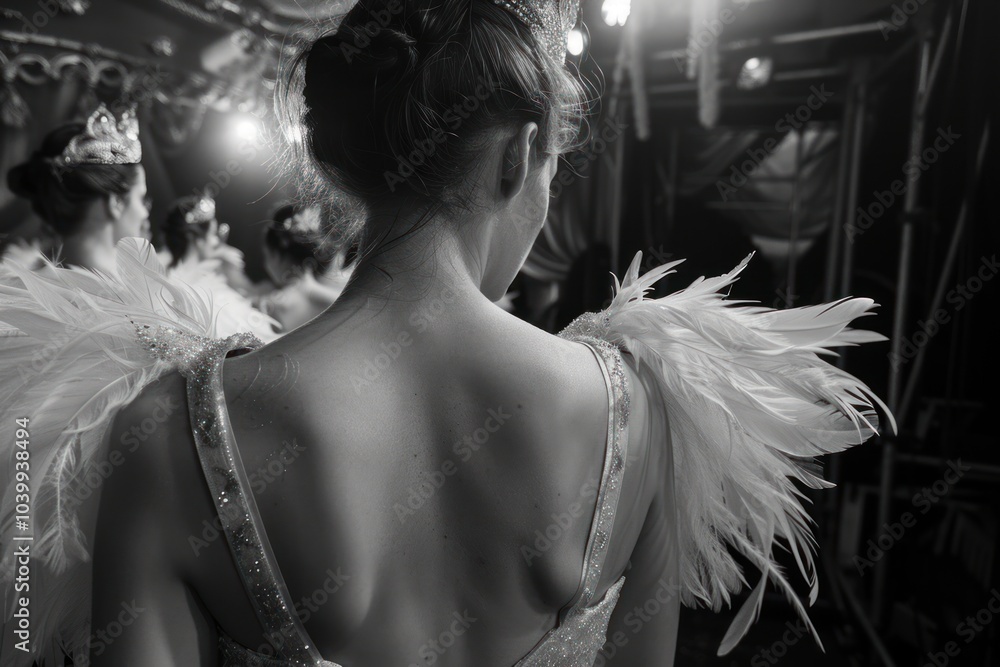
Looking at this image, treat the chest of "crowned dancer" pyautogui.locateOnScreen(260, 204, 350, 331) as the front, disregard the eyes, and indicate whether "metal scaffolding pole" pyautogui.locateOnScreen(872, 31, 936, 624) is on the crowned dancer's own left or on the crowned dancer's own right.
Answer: on the crowned dancer's own right

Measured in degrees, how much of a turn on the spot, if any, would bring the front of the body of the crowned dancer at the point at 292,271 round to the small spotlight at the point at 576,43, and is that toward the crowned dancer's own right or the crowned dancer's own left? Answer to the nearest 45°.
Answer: approximately 90° to the crowned dancer's own right

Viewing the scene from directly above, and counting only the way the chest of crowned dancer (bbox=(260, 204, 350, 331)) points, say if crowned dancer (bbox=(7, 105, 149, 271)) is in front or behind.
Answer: behind

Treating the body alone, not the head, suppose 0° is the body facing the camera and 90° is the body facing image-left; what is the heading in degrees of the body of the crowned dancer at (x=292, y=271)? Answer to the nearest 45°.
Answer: approximately 225°

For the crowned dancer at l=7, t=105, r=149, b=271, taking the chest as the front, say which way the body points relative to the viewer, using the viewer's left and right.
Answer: facing away from the viewer and to the right of the viewer

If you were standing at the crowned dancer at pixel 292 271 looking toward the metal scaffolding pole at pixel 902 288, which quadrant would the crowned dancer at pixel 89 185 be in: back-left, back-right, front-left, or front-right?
back-right

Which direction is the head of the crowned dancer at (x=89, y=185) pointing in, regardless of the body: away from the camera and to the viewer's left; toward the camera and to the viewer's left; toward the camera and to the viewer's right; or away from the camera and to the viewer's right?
away from the camera and to the viewer's right
